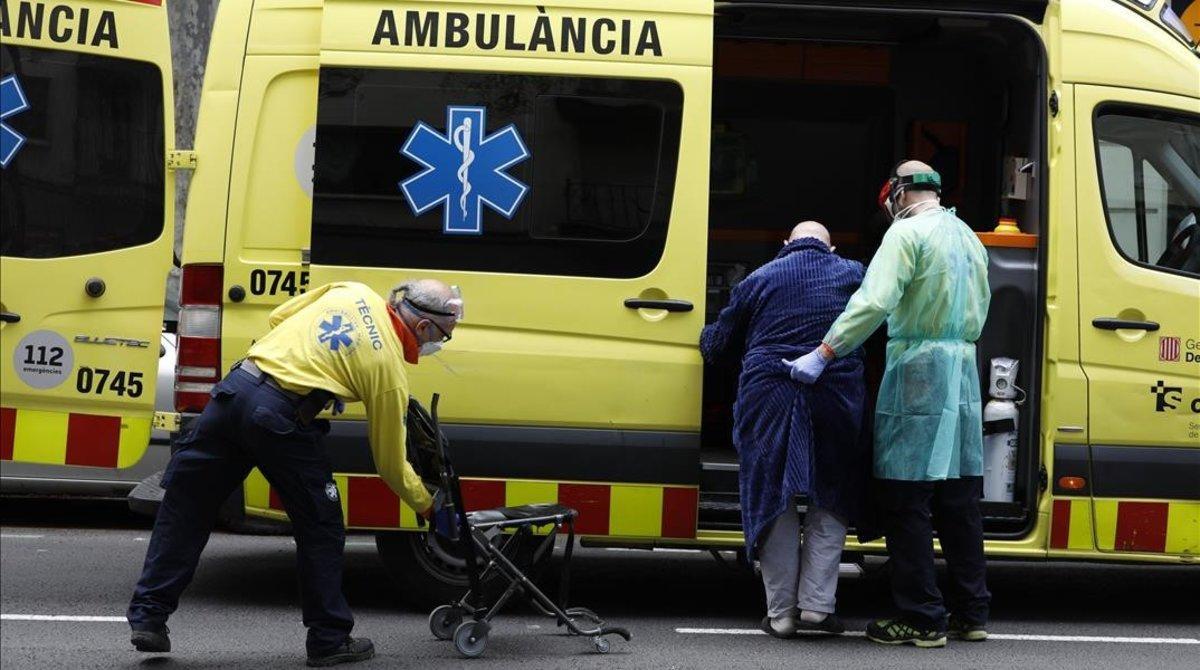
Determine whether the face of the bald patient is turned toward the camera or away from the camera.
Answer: away from the camera

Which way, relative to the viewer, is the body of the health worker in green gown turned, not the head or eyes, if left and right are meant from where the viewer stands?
facing away from the viewer and to the left of the viewer

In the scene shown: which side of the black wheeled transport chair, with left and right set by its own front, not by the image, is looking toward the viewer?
right

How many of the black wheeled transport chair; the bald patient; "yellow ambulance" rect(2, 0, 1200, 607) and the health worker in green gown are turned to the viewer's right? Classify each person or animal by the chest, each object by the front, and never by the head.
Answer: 2

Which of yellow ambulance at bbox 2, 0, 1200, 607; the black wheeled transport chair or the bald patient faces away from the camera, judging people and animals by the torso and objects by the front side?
the bald patient

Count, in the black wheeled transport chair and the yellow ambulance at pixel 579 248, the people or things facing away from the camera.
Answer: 0

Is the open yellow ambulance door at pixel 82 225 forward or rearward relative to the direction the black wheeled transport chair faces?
rearward

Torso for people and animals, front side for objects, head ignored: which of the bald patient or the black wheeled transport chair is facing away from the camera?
the bald patient

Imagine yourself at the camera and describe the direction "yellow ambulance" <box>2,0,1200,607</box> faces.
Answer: facing to the right of the viewer

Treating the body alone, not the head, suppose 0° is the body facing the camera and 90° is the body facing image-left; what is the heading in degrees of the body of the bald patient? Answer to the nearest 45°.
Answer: approximately 180°

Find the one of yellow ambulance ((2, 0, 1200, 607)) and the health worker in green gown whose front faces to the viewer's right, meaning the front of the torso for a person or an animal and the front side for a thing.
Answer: the yellow ambulance
